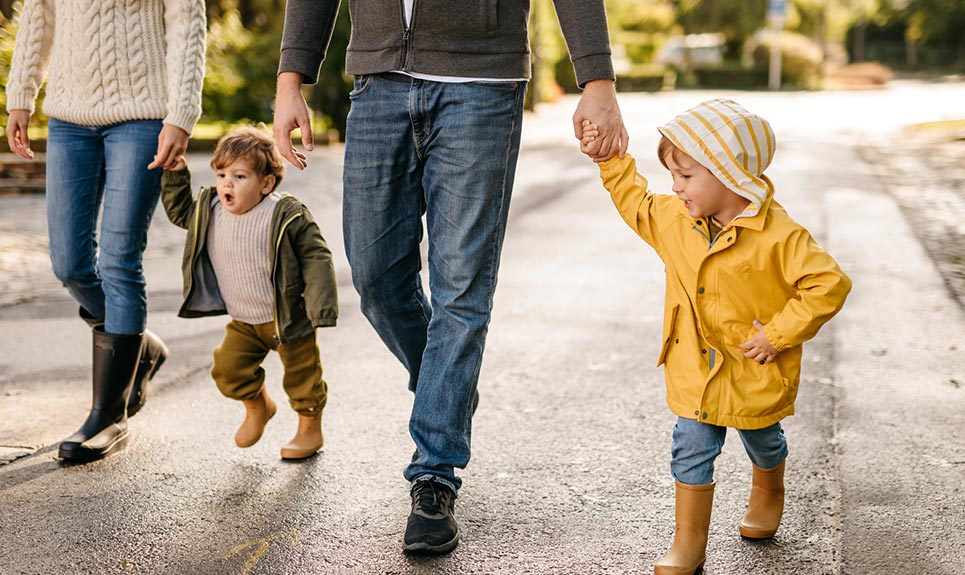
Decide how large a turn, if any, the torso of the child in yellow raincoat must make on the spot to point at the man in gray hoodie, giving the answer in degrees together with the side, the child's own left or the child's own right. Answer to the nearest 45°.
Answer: approximately 45° to the child's own right

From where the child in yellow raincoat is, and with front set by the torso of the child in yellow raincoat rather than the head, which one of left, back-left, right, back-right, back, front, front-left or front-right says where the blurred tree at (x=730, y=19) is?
back-right

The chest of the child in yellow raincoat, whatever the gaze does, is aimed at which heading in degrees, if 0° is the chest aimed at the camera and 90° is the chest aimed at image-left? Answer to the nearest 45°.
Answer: approximately 45°

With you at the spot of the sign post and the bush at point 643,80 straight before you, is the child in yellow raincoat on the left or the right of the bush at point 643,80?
left

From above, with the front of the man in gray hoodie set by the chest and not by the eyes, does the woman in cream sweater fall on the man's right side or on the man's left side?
on the man's right side

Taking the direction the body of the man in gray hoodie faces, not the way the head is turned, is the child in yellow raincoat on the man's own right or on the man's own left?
on the man's own left

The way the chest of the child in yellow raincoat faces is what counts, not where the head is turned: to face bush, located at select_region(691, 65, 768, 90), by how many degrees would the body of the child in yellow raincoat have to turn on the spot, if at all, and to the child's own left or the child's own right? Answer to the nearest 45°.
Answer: approximately 135° to the child's own right

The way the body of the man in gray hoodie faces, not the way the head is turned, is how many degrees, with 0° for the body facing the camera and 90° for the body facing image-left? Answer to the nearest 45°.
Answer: approximately 0°

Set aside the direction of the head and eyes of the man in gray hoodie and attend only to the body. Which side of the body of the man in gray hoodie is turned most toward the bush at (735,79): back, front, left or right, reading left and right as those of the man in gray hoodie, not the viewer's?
back
